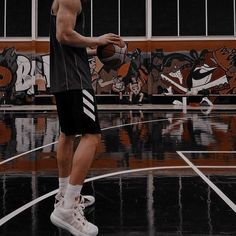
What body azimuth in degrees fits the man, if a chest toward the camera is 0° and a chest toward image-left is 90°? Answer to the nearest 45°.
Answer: approximately 270°
